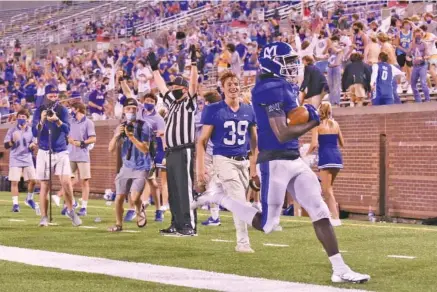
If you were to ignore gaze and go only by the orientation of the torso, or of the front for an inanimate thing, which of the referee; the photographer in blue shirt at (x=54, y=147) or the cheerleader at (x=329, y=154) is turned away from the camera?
the cheerleader

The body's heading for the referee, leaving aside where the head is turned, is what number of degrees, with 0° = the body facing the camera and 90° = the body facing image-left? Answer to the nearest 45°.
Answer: approximately 45°

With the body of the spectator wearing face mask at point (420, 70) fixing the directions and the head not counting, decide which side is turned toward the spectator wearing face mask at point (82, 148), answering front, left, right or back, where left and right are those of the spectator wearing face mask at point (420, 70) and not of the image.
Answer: front

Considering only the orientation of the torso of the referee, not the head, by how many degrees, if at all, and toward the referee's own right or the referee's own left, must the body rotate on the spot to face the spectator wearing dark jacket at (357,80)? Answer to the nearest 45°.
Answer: approximately 180°

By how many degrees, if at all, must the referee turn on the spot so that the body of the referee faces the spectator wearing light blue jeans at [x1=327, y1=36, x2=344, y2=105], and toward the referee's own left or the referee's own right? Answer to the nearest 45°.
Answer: approximately 180°

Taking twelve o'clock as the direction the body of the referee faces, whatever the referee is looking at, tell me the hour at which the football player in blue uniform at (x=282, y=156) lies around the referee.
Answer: The football player in blue uniform is roughly at 10 o'clock from the referee.

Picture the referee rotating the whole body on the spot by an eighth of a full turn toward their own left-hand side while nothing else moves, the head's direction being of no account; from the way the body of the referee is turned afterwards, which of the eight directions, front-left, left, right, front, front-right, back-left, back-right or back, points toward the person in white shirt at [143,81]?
back

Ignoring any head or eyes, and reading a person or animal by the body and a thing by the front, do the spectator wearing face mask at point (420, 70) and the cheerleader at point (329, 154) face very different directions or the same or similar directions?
very different directions

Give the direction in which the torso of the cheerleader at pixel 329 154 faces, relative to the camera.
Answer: away from the camera

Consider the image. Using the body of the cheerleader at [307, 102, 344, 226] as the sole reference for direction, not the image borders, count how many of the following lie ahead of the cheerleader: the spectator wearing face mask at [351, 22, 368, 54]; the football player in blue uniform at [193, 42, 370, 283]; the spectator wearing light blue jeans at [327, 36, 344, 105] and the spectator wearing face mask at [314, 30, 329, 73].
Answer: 3

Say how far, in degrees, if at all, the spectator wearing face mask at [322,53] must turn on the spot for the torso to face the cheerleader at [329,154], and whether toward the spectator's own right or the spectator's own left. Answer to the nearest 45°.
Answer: approximately 45° to the spectator's own left

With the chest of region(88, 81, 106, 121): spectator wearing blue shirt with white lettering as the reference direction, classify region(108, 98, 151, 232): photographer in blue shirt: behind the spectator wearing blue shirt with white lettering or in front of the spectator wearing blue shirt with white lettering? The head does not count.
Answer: in front
